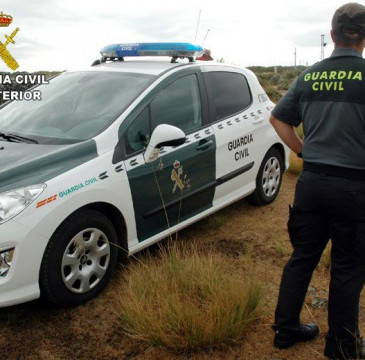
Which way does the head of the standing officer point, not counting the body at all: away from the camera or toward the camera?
away from the camera

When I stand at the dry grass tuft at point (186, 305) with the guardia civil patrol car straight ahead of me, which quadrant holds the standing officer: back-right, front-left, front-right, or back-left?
back-right

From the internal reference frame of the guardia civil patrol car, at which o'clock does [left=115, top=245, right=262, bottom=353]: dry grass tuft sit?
The dry grass tuft is roughly at 10 o'clock from the guardia civil patrol car.

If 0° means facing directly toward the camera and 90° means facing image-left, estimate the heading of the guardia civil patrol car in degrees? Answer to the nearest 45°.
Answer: approximately 45°

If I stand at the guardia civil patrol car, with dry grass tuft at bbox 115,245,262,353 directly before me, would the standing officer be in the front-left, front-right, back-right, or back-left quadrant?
front-left

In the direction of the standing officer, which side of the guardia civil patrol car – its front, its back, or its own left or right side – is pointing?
left

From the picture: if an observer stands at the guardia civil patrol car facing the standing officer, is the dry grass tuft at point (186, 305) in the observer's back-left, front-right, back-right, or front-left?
front-right

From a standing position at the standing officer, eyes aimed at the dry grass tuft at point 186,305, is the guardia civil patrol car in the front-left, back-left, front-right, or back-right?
front-right
